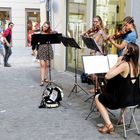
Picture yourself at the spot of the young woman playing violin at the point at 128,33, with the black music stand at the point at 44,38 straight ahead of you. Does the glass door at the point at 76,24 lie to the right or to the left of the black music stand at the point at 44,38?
right

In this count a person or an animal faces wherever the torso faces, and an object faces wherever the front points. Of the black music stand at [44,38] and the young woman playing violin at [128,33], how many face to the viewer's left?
1

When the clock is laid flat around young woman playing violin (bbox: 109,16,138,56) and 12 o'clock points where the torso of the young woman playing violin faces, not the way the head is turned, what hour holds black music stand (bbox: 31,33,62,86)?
The black music stand is roughly at 1 o'clock from the young woman playing violin.

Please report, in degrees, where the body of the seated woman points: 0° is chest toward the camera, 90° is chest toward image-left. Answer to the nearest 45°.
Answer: approximately 135°

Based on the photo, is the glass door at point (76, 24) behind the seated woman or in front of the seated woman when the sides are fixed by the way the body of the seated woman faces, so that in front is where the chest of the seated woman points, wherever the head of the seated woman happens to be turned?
in front

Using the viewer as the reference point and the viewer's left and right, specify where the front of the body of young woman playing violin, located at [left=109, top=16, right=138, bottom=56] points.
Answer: facing to the left of the viewer

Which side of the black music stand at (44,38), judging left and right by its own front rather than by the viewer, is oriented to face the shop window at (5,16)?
front

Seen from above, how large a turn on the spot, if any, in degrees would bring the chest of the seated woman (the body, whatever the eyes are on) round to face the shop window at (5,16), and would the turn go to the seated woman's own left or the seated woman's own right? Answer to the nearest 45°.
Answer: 0° — they already face it

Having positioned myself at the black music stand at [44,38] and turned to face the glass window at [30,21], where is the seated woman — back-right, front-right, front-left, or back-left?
back-right

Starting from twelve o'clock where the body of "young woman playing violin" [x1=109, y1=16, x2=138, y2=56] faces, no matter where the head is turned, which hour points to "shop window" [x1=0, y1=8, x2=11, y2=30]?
The shop window is roughly at 2 o'clock from the young woman playing violin.

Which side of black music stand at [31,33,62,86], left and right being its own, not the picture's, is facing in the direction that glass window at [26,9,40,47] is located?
front

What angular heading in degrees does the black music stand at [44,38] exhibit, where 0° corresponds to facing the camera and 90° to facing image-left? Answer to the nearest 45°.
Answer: approximately 180°

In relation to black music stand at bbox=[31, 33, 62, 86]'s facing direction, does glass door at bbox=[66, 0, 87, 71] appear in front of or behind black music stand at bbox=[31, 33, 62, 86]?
in front

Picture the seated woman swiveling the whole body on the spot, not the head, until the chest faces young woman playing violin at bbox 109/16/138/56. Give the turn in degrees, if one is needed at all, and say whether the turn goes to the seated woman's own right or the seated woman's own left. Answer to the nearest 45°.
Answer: approximately 45° to the seated woman's own right
